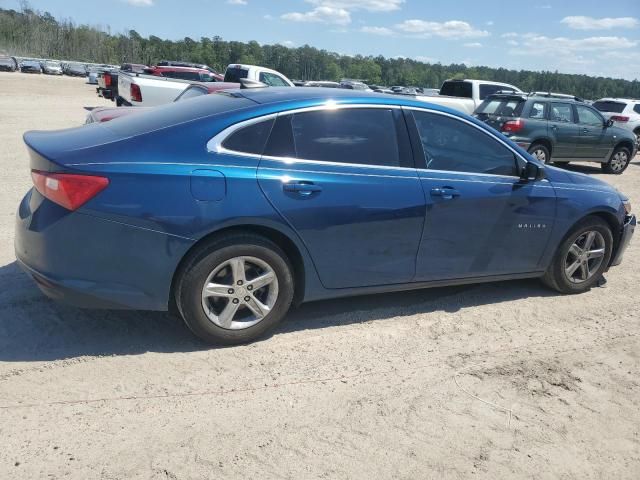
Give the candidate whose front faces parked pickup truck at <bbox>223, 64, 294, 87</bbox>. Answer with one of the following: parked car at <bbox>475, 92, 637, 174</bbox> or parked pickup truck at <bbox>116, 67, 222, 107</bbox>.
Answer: parked pickup truck at <bbox>116, 67, 222, 107</bbox>

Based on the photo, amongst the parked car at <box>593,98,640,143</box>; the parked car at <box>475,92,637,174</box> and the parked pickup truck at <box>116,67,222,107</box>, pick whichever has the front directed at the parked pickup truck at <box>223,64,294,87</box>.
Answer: the parked pickup truck at <box>116,67,222,107</box>

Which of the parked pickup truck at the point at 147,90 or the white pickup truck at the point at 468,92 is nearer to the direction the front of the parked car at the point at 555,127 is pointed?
the white pickup truck

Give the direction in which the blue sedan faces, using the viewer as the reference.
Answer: facing away from the viewer and to the right of the viewer

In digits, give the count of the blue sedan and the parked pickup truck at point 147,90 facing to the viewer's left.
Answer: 0

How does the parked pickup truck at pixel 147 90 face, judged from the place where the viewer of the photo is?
facing away from the viewer and to the right of the viewer

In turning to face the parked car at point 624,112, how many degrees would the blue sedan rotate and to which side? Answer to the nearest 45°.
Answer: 0° — it already faces it

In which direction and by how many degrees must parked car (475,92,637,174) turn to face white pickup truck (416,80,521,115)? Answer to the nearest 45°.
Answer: approximately 90° to its left

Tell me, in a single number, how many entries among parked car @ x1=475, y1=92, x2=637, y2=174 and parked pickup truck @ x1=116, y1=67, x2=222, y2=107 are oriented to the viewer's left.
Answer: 0

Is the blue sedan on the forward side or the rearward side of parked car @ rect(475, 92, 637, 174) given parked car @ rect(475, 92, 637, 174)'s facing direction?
on the rearward side

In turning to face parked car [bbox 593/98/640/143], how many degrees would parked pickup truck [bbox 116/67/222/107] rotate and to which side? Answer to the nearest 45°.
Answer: approximately 45° to its right

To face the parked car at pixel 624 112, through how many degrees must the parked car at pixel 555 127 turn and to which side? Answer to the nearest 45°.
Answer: approximately 45° to its left

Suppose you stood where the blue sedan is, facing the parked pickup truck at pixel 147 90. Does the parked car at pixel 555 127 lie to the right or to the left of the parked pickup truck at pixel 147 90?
right

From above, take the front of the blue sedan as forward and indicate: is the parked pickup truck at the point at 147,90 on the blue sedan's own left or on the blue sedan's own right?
on the blue sedan's own left

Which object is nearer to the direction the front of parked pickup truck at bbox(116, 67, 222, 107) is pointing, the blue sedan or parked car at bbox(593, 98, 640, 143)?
the parked car

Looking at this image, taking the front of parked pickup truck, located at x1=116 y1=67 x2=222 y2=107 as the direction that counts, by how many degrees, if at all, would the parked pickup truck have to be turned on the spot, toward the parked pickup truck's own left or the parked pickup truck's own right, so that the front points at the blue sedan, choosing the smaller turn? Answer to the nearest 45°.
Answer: approximately 135° to the parked pickup truck's own right

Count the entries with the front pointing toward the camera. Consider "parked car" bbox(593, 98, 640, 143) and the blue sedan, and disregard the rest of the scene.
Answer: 0
